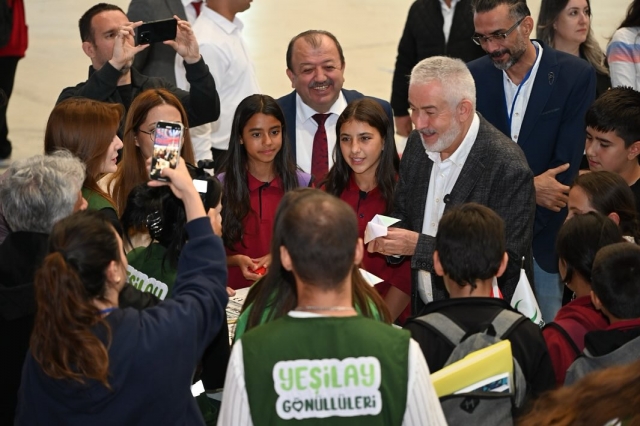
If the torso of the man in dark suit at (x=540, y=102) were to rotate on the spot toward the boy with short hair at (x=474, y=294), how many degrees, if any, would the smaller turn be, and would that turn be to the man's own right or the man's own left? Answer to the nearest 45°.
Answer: approximately 45° to the man's own left

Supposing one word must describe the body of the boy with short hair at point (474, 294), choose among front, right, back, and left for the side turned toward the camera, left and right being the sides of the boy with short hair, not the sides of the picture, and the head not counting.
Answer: back

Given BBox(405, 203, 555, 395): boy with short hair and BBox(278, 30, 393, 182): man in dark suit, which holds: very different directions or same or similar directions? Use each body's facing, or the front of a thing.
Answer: very different directions

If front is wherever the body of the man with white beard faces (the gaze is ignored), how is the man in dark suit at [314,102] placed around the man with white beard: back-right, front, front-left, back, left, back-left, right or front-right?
right

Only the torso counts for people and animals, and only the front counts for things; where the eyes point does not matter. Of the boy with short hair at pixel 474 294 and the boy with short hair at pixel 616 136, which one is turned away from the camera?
the boy with short hair at pixel 474 294

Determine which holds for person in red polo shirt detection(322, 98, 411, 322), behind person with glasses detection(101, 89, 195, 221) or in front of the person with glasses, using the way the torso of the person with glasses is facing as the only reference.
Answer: in front

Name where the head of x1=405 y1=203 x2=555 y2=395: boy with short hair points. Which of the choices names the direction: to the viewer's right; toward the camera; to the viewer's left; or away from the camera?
away from the camera
